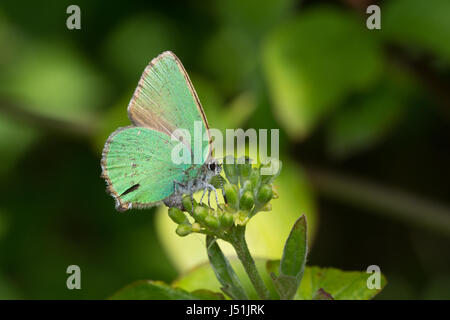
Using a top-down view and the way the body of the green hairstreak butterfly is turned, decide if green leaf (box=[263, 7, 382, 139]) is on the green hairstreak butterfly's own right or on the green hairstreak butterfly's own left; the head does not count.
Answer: on the green hairstreak butterfly's own left

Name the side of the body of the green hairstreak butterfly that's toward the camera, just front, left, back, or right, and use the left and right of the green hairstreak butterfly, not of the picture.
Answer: right
